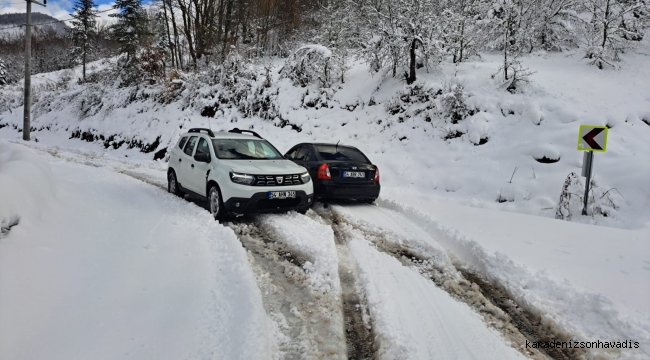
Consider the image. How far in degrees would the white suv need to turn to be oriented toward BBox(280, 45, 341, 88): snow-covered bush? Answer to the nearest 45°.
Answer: approximately 135° to its left

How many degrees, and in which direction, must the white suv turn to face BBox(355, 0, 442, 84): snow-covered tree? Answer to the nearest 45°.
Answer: approximately 90° to its left

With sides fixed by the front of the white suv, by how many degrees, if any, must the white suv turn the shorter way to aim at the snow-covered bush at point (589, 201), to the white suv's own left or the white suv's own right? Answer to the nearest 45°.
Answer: approximately 45° to the white suv's own left

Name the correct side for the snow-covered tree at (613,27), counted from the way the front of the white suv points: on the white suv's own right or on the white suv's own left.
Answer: on the white suv's own left

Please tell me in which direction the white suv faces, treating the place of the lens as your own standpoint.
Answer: facing the viewer and to the right of the viewer

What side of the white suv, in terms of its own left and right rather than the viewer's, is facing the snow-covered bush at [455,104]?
left

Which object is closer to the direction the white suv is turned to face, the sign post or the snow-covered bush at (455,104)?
the sign post
